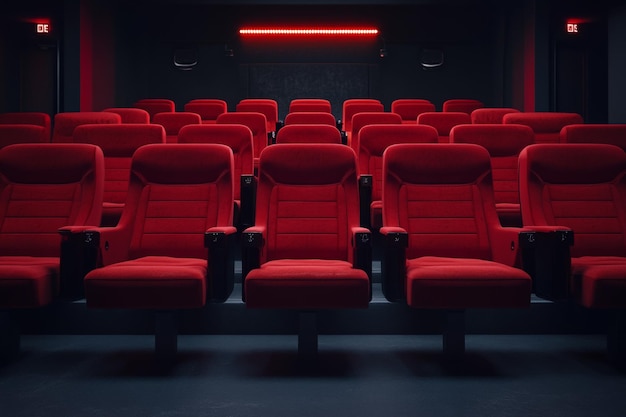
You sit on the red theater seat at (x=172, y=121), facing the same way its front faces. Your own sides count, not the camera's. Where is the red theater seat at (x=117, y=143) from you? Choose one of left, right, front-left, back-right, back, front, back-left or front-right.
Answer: front

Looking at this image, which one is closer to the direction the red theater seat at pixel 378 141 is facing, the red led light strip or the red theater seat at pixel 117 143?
the red theater seat

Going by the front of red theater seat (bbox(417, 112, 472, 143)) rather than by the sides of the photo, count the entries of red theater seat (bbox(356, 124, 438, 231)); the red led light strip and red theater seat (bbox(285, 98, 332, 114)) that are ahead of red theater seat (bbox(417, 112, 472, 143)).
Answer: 1

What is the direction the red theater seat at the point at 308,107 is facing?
toward the camera

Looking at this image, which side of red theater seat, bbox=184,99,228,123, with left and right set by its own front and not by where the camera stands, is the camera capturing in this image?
front

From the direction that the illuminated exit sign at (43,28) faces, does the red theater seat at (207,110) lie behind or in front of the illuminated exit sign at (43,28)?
in front

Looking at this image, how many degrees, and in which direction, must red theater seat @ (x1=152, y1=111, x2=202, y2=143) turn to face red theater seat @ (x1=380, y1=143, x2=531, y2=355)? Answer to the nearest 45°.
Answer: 0° — it already faces it

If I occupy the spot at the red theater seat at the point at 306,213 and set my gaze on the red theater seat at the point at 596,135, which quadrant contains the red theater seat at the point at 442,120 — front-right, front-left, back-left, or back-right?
front-left

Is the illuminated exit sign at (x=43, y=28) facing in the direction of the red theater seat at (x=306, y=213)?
yes

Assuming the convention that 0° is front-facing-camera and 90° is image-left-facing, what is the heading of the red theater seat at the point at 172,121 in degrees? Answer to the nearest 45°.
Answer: approximately 0°

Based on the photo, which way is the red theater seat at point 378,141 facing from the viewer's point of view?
toward the camera

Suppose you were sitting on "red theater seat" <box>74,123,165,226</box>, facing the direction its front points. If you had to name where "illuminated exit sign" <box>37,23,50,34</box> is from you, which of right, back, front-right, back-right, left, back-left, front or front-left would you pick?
back

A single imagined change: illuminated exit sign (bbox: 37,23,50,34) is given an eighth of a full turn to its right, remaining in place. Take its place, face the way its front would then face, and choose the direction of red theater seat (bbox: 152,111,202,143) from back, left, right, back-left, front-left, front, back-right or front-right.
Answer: front-left
